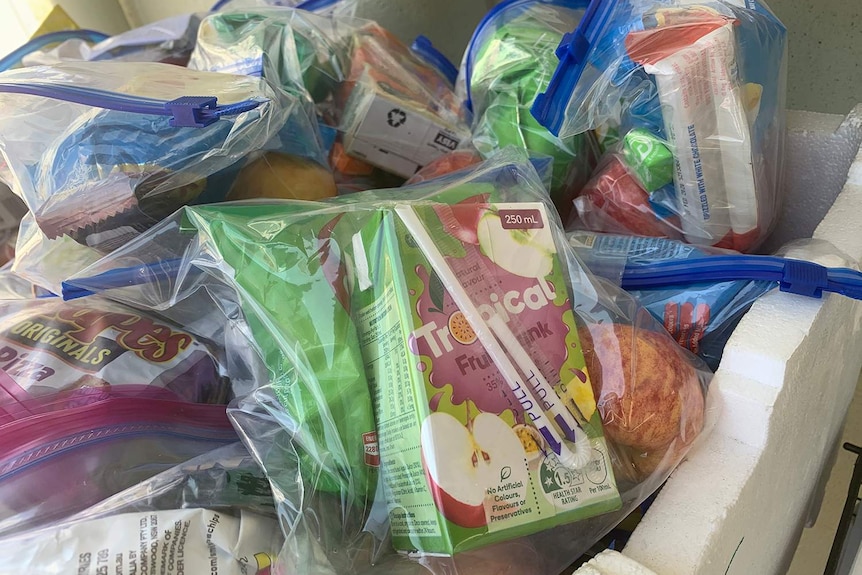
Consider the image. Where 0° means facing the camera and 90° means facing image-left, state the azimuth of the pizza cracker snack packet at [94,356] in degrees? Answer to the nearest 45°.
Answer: approximately 0°
